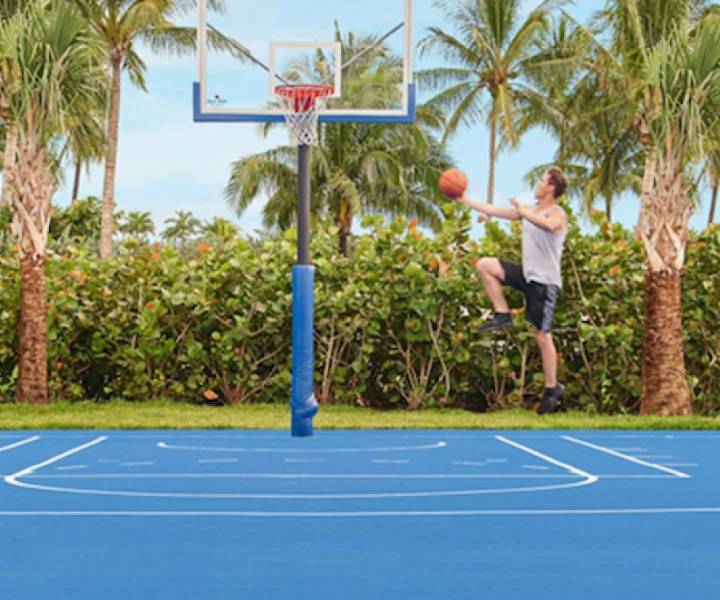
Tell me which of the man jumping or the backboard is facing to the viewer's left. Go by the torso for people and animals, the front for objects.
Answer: the man jumping

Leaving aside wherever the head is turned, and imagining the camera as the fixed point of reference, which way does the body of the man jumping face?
to the viewer's left

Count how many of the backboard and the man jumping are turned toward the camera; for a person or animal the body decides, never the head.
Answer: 1

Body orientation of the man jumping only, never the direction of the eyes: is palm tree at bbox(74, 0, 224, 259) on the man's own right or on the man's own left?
on the man's own right

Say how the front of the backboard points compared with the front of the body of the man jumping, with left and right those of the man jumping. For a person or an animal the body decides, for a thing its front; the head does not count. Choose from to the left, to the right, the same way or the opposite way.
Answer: to the left

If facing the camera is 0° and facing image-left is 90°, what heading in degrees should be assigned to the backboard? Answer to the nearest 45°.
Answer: approximately 0°

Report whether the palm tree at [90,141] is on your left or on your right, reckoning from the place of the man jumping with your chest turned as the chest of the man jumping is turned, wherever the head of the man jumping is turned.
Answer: on your right

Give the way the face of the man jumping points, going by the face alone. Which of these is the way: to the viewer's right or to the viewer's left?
to the viewer's left

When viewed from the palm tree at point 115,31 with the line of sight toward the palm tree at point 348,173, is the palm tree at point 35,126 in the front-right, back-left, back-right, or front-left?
back-right
